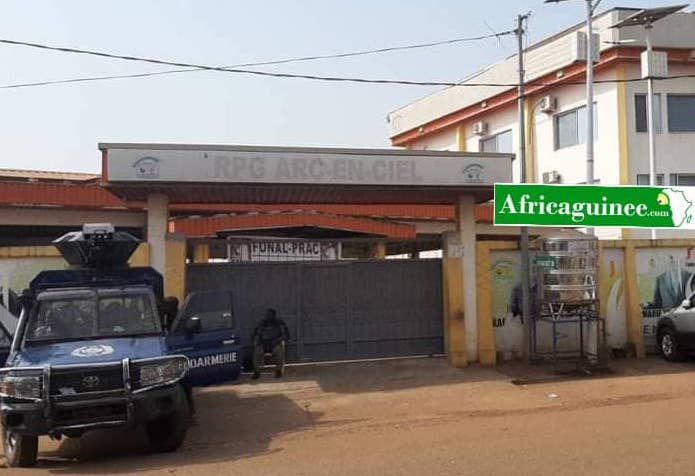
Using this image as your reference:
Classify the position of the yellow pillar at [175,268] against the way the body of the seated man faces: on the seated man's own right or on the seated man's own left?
on the seated man's own right

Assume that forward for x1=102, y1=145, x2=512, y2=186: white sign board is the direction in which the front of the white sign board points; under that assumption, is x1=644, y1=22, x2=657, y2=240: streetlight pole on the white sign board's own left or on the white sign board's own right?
on the white sign board's own left

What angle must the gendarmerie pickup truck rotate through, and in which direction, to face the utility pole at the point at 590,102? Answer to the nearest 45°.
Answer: approximately 135° to its left

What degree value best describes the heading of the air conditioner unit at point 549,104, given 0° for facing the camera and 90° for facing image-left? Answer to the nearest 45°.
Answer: approximately 45°

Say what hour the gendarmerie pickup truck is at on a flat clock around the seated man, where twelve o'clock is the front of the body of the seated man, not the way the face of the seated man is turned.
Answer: The gendarmerie pickup truck is roughly at 1 o'clock from the seated man.

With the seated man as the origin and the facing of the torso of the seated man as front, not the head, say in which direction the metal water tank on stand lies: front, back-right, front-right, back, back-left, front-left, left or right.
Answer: left

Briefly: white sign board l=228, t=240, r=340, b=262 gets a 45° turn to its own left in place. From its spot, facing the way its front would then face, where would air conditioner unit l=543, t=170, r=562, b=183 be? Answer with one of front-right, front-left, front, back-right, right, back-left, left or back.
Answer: left

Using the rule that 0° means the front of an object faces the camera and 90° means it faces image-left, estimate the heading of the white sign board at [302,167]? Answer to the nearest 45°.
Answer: approximately 0°

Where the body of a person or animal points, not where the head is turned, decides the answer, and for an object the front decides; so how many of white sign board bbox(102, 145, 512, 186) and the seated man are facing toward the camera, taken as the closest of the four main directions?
2
